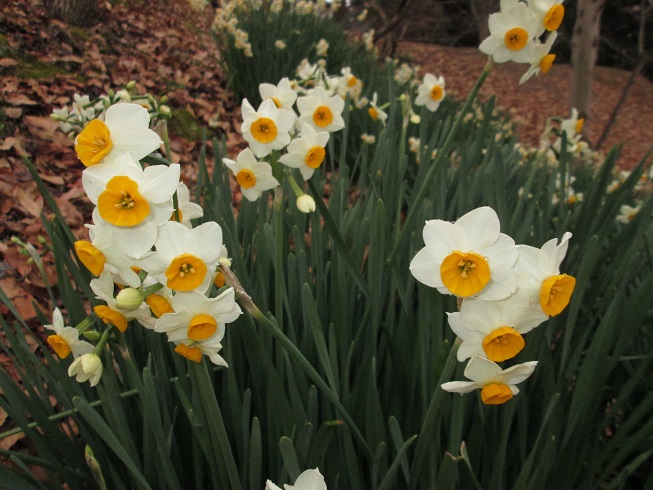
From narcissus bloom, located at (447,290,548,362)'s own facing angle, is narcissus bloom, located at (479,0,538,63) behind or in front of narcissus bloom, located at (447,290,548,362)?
behind

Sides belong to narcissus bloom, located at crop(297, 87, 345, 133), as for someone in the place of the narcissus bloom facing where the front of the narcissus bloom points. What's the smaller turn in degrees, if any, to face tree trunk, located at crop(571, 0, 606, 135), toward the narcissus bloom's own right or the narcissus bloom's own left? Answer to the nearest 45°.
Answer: approximately 135° to the narcissus bloom's own left

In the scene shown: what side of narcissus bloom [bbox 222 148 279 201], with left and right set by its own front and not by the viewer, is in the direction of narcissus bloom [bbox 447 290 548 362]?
left

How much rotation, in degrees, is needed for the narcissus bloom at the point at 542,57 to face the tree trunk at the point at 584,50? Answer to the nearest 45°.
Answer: approximately 90° to its left

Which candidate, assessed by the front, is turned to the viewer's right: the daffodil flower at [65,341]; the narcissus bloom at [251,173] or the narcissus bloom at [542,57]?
the narcissus bloom at [542,57]

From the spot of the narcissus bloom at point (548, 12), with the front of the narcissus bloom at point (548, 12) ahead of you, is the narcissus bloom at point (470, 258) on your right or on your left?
on your right

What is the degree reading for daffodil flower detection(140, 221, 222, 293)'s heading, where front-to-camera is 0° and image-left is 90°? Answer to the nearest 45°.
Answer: approximately 0°

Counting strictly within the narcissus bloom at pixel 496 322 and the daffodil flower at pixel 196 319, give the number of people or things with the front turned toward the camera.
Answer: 2
